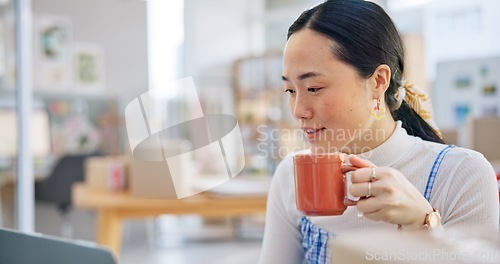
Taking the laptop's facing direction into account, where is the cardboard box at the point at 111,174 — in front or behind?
in front

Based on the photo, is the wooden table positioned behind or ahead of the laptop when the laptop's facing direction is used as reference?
ahead

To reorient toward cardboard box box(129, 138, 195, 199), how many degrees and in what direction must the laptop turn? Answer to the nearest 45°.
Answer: approximately 45° to its left

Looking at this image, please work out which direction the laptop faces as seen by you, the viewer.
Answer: facing away from the viewer and to the right of the viewer
